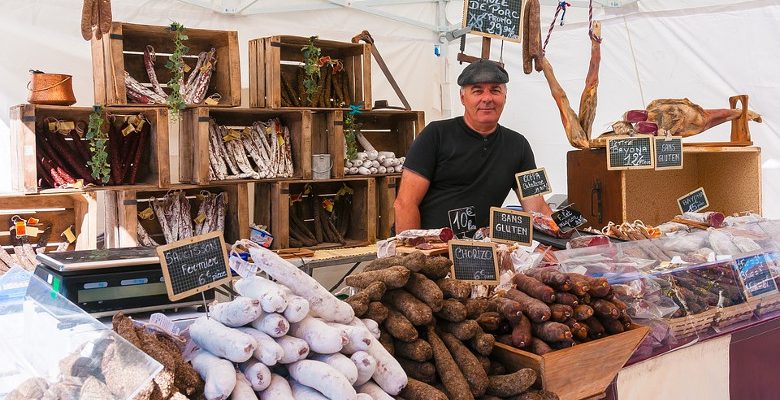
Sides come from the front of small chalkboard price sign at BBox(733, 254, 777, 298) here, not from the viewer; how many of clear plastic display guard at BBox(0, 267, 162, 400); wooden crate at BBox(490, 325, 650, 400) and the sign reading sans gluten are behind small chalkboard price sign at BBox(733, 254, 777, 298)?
0

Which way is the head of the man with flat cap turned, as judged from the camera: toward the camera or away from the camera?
toward the camera

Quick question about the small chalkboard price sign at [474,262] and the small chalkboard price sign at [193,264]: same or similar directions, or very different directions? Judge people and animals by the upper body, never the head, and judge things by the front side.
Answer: same or similar directions

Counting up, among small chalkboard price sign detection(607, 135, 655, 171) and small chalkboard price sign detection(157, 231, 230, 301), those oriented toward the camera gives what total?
2

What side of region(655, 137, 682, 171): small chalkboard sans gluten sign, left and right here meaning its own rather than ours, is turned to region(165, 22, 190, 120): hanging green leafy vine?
right

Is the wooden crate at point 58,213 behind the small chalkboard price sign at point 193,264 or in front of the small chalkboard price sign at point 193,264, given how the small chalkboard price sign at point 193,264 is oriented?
behind

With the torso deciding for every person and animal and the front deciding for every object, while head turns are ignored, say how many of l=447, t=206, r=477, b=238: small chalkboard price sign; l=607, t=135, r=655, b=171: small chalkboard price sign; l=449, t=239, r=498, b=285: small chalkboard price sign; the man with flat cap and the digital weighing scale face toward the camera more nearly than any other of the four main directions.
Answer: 5

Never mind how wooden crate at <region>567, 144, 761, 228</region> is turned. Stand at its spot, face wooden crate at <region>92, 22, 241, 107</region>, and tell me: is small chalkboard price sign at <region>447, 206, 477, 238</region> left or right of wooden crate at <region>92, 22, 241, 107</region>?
left

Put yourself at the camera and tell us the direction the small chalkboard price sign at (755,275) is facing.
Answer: facing the viewer

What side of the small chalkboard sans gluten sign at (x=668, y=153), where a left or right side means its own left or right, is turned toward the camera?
front

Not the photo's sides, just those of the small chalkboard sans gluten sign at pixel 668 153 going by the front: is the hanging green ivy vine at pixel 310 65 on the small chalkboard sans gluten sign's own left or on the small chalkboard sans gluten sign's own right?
on the small chalkboard sans gluten sign's own right

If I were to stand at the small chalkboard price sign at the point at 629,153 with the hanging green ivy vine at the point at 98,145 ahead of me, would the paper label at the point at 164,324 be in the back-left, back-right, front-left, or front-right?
front-left
